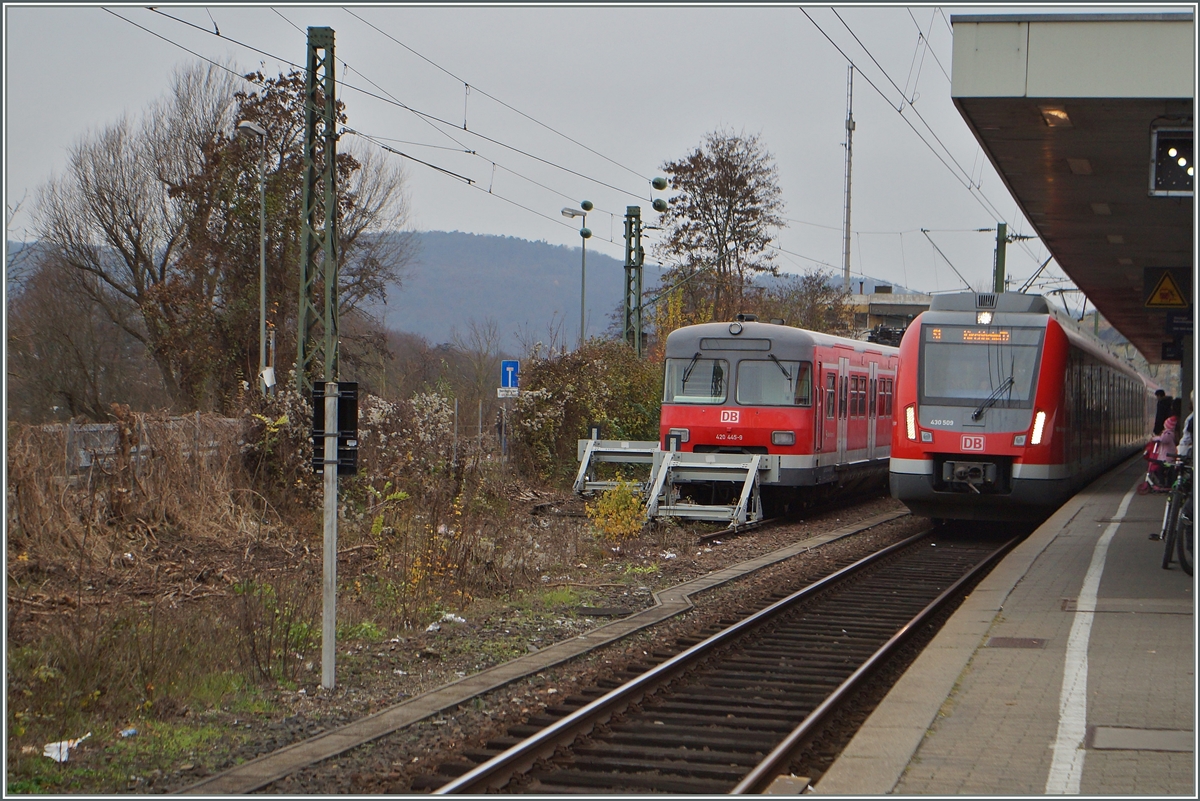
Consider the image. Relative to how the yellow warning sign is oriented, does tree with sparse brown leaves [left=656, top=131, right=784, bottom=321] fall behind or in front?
behind

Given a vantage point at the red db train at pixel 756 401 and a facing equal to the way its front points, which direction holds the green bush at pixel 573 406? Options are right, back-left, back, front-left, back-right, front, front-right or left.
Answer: right

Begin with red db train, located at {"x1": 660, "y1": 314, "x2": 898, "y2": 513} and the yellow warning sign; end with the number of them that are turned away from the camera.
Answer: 0

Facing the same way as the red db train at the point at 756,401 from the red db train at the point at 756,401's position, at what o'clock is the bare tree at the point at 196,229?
The bare tree is roughly at 3 o'clock from the red db train.

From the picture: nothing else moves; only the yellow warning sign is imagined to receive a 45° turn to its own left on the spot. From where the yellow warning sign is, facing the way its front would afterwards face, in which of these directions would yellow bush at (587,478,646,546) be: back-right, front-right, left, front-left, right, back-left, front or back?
back

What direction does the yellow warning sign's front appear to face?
toward the camera

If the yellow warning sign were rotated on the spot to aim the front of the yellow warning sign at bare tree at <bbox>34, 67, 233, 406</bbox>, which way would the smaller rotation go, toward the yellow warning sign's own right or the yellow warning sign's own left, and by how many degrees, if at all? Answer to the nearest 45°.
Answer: approximately 90° to the yellow warning sign's own right

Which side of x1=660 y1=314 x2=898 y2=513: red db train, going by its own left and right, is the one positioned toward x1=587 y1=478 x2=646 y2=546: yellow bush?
front

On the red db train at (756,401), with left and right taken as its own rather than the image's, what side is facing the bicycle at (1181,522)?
front

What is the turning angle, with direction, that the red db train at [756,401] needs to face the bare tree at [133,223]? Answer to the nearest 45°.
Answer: approximately 90° to its right

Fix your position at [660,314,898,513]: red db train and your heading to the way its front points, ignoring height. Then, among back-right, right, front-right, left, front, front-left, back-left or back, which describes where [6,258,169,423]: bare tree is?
right

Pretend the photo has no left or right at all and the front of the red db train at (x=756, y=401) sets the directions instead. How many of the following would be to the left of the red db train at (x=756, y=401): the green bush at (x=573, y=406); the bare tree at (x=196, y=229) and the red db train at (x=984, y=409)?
1

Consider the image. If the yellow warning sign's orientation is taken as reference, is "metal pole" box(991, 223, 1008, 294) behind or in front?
behind

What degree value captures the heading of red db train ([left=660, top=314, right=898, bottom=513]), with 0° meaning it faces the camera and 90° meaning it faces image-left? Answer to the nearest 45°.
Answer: approximately 45°
